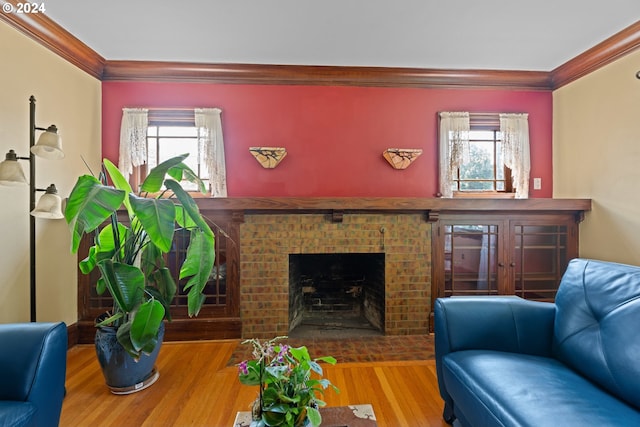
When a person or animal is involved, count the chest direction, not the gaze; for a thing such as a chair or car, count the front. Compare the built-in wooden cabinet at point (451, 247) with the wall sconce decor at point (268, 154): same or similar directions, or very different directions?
same or similar directions

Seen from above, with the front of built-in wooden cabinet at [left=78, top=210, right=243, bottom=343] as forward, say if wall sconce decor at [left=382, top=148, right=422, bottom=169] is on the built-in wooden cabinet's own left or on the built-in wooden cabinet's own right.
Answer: on the built-in wooden cabinet's own left

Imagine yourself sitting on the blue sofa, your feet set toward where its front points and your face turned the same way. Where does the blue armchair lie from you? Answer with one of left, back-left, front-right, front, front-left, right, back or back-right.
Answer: front

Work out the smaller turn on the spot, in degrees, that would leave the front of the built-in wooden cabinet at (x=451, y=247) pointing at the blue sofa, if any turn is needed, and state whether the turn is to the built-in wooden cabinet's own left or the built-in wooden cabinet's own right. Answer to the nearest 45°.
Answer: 0° — it already faces it

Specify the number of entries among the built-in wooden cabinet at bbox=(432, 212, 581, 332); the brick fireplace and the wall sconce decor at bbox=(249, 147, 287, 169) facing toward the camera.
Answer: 3

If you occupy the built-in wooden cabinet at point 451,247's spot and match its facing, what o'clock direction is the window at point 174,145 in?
The window is roughly at 3 o'clock from the built-in wooden cabinet.

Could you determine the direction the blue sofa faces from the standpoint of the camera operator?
facing the viewer and to the left of the viewer

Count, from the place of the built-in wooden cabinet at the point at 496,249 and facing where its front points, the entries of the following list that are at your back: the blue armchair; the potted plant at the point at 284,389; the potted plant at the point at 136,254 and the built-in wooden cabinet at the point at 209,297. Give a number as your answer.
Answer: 0

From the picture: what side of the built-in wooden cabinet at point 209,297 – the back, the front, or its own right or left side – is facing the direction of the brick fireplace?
left

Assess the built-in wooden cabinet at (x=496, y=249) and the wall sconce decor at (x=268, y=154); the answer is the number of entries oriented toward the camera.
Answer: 2

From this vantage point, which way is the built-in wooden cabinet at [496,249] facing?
toward the camera

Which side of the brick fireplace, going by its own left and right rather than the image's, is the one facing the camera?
front

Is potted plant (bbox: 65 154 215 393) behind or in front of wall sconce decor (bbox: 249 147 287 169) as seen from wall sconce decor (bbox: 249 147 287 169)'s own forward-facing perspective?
in front

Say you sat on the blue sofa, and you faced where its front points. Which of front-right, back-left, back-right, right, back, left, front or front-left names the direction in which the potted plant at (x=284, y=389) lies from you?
front

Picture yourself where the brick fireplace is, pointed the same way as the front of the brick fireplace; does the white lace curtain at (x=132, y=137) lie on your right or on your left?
on your right

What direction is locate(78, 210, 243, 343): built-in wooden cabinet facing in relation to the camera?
toward the camera

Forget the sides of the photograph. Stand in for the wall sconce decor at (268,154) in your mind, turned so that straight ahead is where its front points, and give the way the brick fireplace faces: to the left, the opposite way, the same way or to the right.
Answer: the same way
